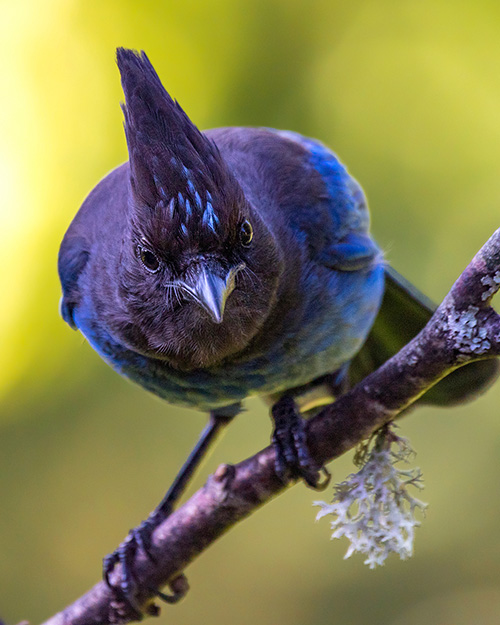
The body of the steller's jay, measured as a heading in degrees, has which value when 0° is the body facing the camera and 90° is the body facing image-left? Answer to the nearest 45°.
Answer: approximately 0°
